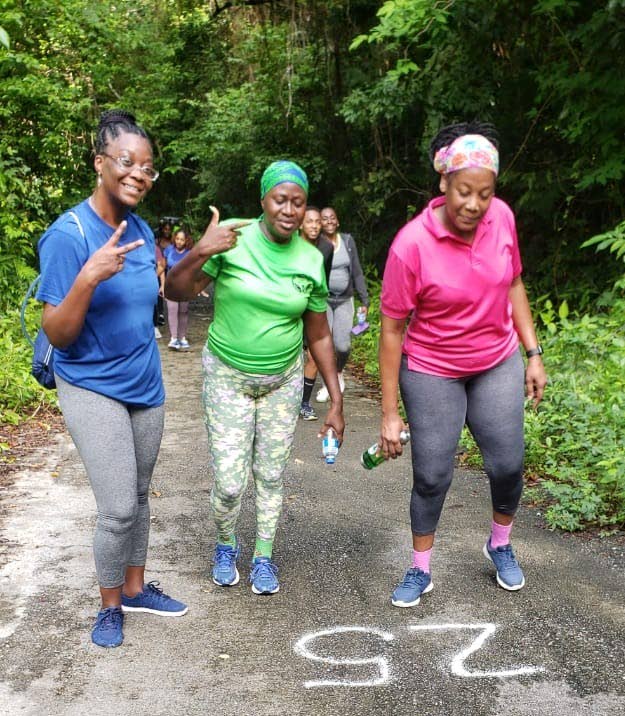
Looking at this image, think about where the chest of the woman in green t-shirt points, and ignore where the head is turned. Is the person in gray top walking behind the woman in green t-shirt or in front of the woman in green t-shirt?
behind

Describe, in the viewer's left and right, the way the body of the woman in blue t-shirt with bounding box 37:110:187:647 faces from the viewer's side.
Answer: facing the viewer and to the right of the viewer

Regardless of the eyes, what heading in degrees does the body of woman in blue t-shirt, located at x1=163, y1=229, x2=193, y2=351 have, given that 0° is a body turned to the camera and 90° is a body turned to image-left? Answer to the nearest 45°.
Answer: approximately 0°

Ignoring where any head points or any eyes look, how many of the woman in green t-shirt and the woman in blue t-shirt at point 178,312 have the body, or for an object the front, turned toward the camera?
2

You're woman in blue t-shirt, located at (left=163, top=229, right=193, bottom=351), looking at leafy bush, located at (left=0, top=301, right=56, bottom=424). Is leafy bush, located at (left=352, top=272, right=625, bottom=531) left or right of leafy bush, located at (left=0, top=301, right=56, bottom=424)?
left

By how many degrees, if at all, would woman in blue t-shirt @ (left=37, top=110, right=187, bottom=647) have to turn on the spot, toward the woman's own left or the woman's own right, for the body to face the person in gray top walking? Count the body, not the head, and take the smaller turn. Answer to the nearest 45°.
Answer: approximately 90° to the woman's own left

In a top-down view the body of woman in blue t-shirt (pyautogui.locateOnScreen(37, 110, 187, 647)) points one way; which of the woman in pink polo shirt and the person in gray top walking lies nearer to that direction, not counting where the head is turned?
the woman in pink polo shirt
